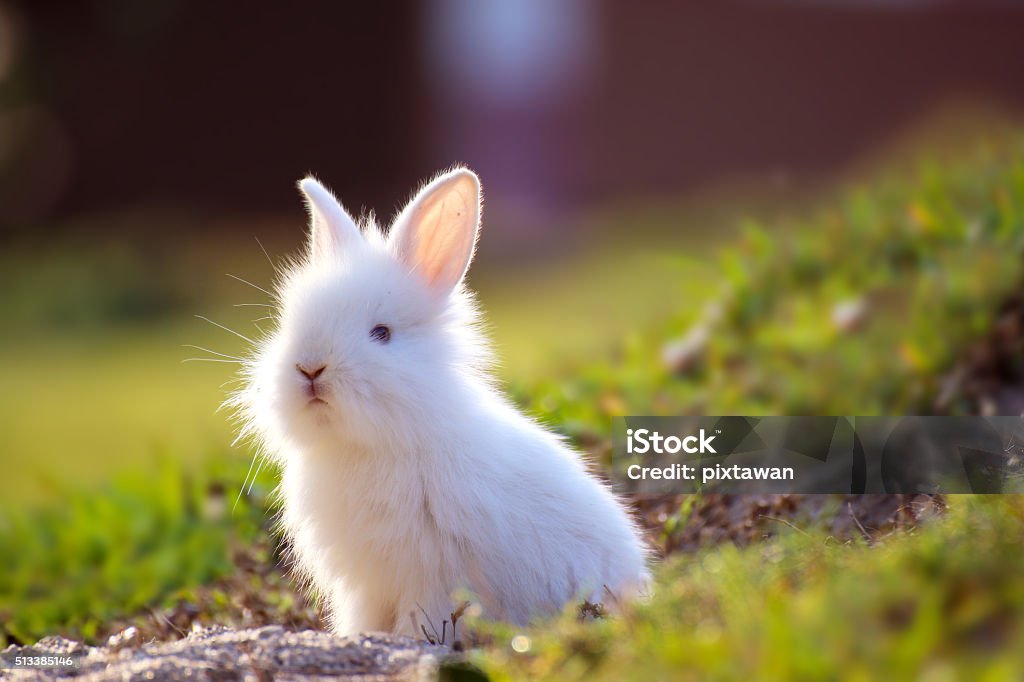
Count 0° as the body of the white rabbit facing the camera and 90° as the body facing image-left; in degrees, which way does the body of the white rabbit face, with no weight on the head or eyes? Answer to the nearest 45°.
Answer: approximately 45°
